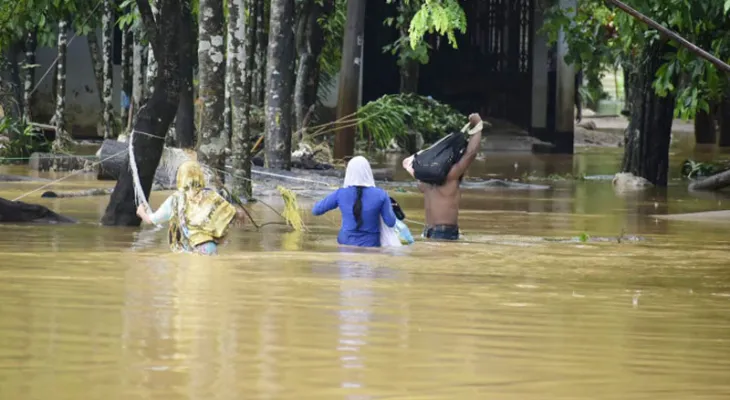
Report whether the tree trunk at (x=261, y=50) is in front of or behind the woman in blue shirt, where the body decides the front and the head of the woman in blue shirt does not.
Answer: in front

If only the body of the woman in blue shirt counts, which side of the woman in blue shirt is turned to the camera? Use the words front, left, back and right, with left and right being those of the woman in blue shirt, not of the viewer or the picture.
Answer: back

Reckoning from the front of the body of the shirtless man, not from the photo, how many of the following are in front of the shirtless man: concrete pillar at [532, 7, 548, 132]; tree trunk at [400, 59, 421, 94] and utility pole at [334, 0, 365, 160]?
3

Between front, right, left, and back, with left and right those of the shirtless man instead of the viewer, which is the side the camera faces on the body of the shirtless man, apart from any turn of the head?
back

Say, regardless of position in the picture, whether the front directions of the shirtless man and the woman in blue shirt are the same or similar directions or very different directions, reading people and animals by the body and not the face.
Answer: same or similar directions

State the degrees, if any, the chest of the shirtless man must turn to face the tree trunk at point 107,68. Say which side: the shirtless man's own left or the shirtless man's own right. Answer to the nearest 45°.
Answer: approximately 45° to the shirtless man's own left

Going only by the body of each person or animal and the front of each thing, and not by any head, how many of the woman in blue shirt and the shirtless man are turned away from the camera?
2

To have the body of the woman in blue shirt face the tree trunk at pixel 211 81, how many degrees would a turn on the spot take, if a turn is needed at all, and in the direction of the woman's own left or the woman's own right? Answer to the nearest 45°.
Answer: approximately 45° to the woman's own left

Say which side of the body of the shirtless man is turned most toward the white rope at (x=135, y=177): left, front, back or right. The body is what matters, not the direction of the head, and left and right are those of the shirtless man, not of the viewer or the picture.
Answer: left

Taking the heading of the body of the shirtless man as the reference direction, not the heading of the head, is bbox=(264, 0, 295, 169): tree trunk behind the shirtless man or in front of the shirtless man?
in front

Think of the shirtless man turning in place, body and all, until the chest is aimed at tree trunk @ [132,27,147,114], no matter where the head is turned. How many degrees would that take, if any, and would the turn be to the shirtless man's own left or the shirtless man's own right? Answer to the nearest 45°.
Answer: approximately 45° to the shirtless man's own left

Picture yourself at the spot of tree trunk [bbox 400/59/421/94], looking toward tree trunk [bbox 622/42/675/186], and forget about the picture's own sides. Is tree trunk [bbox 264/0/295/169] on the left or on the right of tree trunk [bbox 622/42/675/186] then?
right

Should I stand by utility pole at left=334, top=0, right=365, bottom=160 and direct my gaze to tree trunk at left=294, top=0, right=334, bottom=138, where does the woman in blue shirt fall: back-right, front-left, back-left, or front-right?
back-left

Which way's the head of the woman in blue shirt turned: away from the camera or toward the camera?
away from the camera

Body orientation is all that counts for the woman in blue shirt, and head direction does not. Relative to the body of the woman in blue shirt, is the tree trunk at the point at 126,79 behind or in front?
in front
